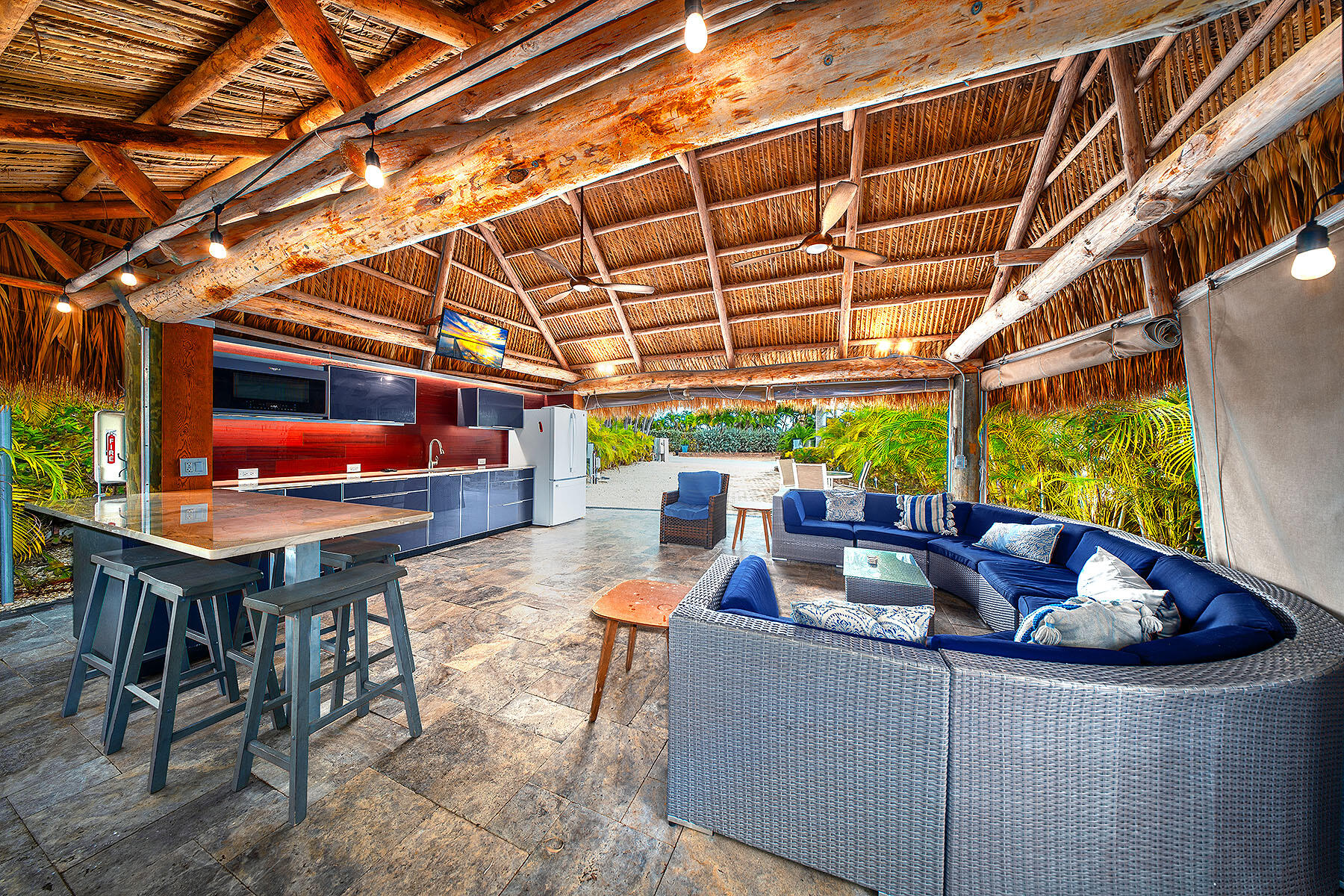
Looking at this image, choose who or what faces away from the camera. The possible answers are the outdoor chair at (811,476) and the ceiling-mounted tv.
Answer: the outdoor chair

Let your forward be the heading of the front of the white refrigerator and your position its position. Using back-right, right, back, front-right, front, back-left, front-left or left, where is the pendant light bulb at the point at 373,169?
front-right

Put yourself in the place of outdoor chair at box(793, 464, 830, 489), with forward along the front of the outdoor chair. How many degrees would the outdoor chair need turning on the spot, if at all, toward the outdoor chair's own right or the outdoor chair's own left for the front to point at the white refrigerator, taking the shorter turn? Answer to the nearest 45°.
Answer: approximately 135° to the outdoor chair's own left

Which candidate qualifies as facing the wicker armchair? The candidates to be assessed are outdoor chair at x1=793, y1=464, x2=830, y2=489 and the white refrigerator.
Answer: the white refrigerator

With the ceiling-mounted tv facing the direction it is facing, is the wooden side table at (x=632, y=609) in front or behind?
in front

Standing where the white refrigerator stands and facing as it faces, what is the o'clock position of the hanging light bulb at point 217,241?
The hanging light bulb is roughly at 2 o'clock from the white refrigerator.

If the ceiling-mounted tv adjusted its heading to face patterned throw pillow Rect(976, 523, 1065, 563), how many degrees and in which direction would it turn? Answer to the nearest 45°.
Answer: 0° — it already faces it

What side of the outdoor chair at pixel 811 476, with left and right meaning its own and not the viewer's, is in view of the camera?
back

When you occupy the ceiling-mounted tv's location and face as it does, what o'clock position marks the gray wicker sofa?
The gray wicker sofa is roughly at 1 o'clock from the ceiling-mounted tv.

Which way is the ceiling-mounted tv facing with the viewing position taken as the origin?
facing the viewer and to the right of the viewer

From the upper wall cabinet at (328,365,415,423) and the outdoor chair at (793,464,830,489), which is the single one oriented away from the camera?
the outdoor chair

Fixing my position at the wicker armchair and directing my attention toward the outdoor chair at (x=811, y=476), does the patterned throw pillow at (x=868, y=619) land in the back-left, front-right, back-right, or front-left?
back-right
